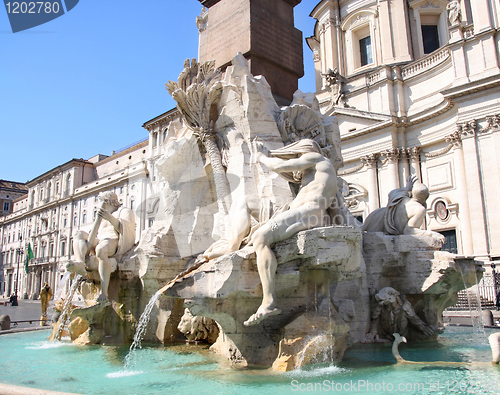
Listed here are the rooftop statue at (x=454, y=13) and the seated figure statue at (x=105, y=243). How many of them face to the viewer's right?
0

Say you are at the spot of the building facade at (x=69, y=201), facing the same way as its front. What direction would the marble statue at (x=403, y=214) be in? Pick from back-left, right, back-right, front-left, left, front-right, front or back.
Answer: front-left

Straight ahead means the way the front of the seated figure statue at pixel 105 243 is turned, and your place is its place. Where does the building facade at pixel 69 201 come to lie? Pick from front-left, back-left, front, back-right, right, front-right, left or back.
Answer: back-right

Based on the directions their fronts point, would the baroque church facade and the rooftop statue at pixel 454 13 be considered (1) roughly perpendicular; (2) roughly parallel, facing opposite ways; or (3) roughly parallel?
roughly parallel

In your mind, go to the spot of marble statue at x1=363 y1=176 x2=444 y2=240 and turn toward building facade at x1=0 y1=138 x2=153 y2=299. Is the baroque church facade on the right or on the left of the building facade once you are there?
right

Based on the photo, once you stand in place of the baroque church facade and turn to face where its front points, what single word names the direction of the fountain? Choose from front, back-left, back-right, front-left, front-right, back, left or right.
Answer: front-left

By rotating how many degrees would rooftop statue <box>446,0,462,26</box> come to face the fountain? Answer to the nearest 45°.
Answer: approximately 45° to its left

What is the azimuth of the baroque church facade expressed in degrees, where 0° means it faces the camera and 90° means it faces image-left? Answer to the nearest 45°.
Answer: approximately 45°

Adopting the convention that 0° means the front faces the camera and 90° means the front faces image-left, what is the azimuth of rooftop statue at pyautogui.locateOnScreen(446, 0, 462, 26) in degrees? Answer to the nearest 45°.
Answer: approximately 45°

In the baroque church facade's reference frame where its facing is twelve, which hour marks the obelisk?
The obelisk is roughly at 11 o'clock from the baroque church facade.
